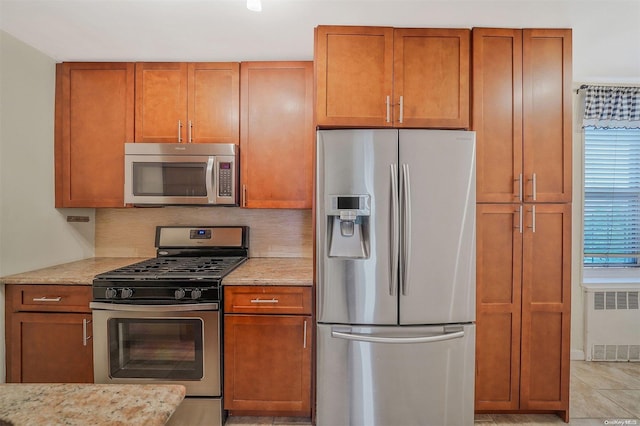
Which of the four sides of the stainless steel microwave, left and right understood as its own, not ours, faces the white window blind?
left

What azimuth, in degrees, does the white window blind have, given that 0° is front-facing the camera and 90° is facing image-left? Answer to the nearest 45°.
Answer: approximately 0°

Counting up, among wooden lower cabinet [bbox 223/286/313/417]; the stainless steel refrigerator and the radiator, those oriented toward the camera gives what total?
3

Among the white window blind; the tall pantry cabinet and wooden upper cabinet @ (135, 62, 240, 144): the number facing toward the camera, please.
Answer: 3

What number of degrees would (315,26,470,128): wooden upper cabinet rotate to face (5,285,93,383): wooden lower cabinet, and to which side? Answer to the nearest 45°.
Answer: approximately 90° to its right
